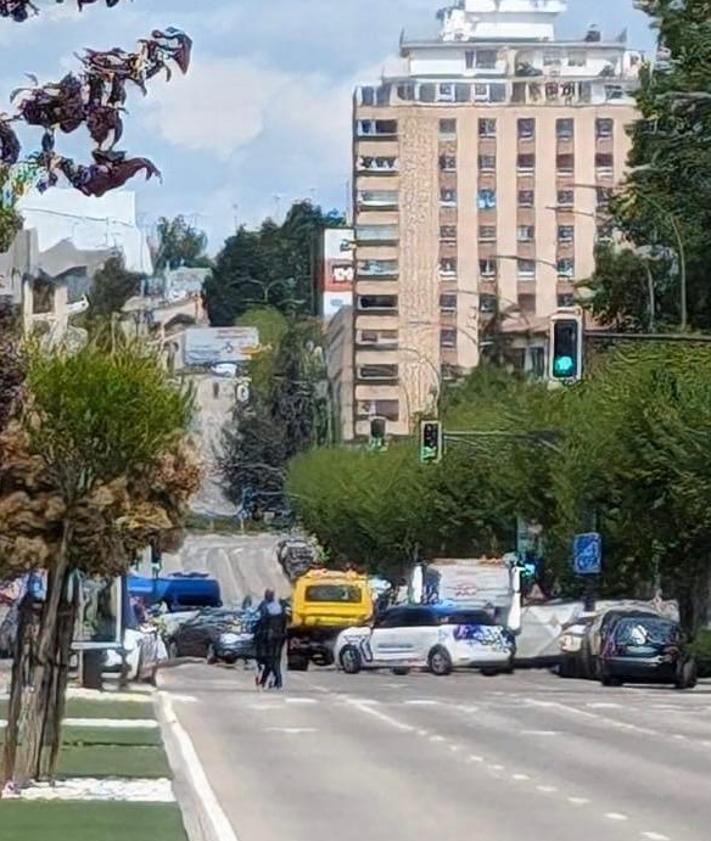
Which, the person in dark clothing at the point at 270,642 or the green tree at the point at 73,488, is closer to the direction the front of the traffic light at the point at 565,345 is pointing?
the green tree

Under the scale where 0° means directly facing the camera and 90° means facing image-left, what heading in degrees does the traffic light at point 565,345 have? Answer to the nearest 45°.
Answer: approximately 0°

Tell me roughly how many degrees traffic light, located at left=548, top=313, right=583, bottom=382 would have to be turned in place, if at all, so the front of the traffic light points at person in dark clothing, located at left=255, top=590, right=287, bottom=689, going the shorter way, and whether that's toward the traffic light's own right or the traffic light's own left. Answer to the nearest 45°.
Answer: approximately 135° to the traffic light's own right
